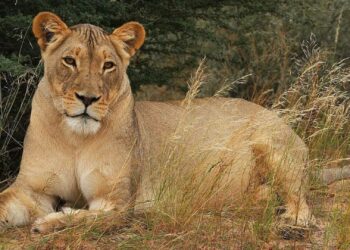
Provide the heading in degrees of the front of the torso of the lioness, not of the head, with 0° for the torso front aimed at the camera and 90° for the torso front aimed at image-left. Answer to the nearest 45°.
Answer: approximately 45°
